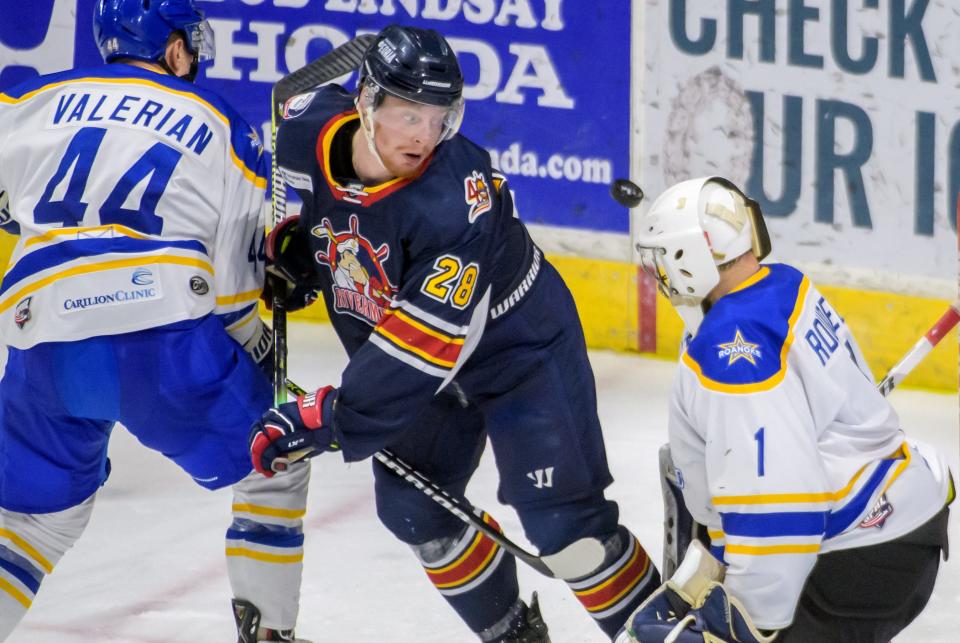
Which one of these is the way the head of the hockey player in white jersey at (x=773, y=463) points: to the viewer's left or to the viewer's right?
to the viewer's left

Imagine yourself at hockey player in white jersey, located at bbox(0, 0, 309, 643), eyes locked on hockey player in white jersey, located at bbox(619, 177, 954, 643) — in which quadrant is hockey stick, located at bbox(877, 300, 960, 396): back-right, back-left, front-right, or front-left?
front-left

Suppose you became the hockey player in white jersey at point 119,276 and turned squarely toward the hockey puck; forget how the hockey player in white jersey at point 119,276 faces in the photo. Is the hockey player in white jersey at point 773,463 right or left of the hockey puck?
right

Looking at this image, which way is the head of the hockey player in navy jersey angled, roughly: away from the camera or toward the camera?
toward the camera

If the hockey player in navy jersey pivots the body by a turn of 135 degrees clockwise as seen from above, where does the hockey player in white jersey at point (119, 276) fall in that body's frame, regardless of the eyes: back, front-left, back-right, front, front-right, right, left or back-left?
left

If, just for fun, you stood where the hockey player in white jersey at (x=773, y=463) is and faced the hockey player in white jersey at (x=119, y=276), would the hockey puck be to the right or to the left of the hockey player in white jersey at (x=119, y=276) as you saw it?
right

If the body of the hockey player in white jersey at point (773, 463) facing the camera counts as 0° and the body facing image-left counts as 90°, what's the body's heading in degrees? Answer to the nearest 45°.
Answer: approximately 90°

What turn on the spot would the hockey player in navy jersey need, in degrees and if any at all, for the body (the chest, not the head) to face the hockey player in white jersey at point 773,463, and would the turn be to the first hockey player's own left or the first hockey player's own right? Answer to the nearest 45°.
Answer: approximately 90° to the first hockey player's own left

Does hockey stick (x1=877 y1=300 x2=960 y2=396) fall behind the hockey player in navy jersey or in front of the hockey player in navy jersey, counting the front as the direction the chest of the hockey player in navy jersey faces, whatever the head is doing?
behind

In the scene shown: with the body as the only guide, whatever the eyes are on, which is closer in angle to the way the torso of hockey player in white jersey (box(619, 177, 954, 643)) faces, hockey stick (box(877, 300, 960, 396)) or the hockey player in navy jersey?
the hockey player in navy jersey

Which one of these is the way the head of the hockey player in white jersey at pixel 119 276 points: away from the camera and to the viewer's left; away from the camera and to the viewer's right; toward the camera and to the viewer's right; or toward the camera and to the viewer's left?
away from the camera and to the viewer's right
